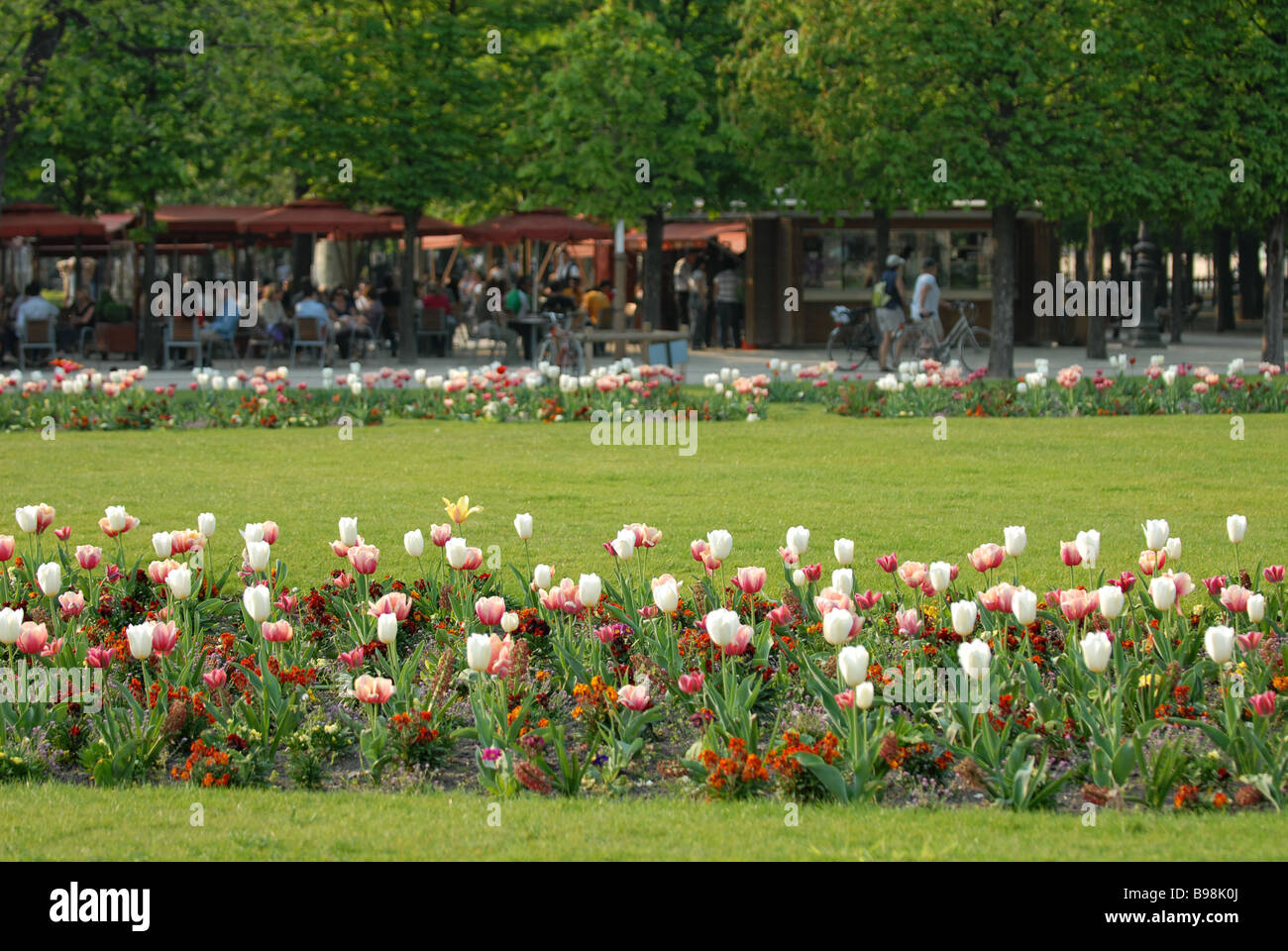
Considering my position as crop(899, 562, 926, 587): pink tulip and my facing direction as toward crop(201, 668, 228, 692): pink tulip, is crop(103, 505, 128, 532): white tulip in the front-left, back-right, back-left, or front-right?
front-right
